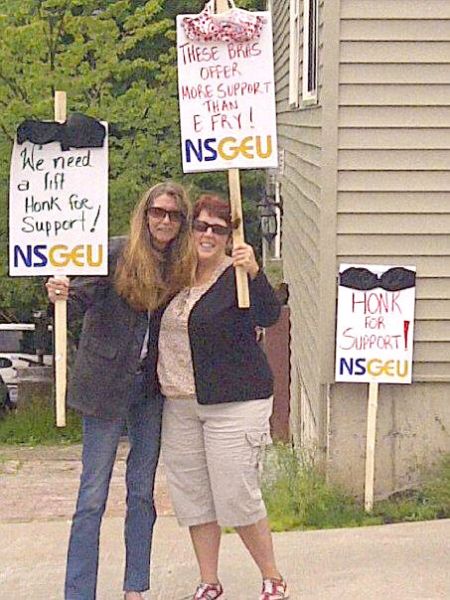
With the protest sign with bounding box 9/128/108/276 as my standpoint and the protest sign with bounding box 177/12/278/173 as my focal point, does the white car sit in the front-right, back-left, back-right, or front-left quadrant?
back-left

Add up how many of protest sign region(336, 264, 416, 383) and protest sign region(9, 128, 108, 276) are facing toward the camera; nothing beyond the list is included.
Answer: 2

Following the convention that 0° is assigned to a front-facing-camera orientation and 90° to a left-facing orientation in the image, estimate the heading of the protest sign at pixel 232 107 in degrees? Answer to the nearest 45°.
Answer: approximately 0°

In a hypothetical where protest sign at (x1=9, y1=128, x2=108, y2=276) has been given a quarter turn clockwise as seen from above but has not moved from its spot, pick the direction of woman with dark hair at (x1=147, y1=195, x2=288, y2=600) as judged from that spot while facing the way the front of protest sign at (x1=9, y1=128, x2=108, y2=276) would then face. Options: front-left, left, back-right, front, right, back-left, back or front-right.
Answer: back-left

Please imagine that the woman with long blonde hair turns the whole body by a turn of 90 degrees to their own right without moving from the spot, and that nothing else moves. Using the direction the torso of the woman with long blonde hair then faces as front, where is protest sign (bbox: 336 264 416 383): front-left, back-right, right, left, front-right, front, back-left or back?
back

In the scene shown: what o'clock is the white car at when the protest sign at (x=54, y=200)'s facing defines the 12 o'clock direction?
The white car is roughly at 6 o'clock from the protest sign.

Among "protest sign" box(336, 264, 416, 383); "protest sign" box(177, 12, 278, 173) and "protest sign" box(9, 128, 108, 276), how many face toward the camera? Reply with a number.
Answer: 3

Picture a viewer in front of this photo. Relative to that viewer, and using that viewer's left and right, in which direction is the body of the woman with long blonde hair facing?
facing the viewer and to the right of the viewer

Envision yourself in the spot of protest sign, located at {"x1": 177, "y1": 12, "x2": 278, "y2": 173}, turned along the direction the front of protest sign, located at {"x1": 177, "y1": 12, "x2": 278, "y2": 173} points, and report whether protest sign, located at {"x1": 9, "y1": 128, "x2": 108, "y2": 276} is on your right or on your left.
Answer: on your right

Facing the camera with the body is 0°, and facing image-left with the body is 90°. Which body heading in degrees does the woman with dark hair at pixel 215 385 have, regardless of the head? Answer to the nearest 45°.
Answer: approximately 45°
